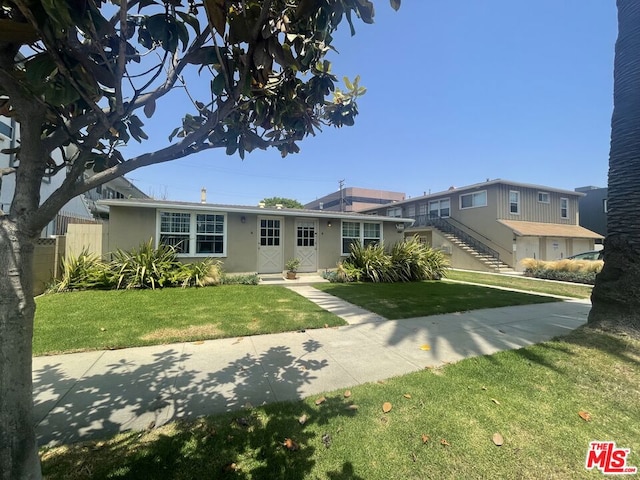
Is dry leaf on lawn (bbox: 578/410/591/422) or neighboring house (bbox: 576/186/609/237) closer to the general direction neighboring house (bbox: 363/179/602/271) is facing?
the dry leaf on lawn

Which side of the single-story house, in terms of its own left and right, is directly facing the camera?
front

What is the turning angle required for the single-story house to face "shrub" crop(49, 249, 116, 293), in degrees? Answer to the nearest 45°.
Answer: approximately 45° to its right

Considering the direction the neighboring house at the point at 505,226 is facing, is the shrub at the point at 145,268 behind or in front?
in front

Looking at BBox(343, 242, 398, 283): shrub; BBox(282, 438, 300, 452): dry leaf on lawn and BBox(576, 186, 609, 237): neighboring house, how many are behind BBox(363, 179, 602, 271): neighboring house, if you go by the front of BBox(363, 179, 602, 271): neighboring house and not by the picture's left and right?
1

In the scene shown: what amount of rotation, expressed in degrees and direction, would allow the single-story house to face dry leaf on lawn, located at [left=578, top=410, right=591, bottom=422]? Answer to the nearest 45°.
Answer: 0° — it already faces it

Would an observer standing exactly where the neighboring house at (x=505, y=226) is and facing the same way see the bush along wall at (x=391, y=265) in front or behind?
in front

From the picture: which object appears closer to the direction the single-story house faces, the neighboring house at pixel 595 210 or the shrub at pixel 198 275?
the shrub

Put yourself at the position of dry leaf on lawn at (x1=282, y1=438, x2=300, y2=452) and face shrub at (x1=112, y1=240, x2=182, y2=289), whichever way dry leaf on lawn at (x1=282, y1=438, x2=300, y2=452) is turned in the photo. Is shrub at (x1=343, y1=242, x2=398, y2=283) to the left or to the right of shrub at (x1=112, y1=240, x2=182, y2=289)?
right

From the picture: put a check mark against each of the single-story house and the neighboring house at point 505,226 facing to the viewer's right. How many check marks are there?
0

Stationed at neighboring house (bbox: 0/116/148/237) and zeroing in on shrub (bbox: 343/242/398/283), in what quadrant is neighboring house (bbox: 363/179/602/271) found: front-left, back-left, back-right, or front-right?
front-left

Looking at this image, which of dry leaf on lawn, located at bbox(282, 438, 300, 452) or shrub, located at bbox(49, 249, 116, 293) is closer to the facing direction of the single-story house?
the dry leaf on lawn

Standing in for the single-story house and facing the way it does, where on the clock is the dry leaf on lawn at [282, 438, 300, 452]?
The dry leaf on lawn is roughly at 12 o'clock from the single-story house.
